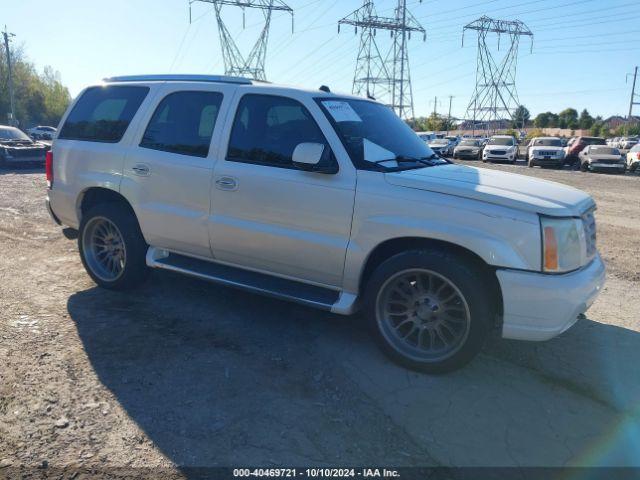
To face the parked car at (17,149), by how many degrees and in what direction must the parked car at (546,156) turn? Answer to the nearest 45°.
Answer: approximately 45° to its right

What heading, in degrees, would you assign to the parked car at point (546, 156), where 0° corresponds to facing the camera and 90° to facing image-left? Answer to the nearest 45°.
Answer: approximately 0°

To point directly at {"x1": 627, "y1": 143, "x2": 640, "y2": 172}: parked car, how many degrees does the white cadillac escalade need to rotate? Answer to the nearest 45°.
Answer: approximately 90° to its left

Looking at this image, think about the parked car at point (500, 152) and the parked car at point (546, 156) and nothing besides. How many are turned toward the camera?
2

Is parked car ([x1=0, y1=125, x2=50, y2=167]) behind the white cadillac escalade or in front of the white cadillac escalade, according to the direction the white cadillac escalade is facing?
behind

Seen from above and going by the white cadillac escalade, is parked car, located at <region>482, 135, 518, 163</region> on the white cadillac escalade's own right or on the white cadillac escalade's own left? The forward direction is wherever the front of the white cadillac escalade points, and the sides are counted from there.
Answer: on the white cadillac escalade's own left

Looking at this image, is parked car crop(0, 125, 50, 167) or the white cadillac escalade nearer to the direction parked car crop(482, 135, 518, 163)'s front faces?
the white cadillac escalade

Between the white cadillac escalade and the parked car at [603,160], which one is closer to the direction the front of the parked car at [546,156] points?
the white cadillac escalade

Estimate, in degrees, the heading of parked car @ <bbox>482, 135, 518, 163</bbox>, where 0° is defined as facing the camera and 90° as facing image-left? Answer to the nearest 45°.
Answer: approximately 0°
